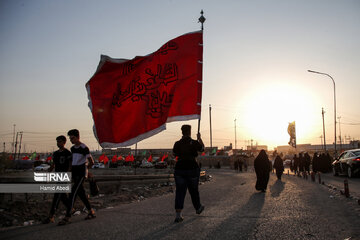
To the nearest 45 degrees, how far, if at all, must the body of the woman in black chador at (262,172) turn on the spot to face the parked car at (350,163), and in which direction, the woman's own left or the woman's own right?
approximately 45° to the woman's own right

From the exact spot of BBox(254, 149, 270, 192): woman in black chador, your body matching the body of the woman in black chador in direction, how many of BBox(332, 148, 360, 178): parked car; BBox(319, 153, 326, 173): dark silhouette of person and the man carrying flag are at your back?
1

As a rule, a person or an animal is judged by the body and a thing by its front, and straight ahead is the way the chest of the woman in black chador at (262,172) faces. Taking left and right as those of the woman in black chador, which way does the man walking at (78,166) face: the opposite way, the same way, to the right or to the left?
the opposite way

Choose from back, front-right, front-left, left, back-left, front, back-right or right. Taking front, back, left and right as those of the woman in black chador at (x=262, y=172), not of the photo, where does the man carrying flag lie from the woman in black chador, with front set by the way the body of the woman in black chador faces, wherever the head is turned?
back

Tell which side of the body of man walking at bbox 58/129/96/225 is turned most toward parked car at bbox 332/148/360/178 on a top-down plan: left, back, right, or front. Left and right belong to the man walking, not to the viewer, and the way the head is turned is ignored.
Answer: back

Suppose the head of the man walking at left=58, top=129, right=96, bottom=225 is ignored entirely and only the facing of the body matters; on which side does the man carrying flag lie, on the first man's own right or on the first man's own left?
on the first man's own left

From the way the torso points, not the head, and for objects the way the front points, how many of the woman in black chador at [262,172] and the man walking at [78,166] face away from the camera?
1

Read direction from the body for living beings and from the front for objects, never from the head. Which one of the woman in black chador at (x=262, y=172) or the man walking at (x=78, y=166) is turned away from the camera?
the woman in black chador

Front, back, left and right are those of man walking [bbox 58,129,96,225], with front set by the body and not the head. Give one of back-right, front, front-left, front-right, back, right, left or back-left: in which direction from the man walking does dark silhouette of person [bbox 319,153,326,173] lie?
back

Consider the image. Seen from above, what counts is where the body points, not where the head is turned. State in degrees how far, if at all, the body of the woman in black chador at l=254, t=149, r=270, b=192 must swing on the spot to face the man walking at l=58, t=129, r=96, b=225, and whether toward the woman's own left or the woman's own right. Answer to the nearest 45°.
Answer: approximately 135° to the woman's own left

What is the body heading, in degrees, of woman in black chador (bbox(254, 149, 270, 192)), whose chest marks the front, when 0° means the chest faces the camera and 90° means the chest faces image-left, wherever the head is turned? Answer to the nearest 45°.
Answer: approximately 180°

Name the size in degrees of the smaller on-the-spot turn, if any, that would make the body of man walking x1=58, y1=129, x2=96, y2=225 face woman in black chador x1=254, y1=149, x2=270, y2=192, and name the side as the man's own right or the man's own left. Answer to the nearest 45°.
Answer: approximately 180°
